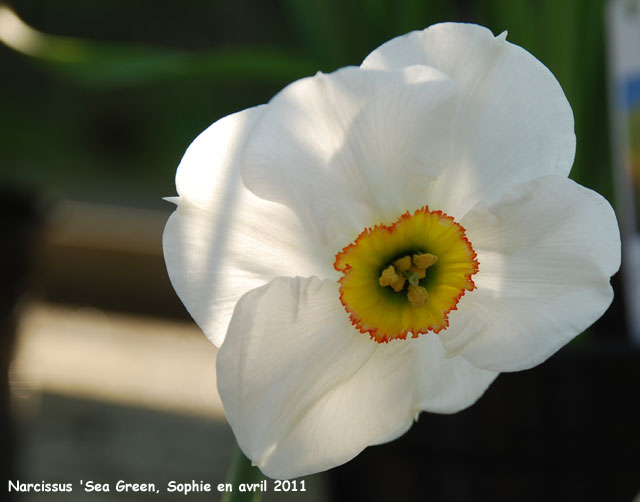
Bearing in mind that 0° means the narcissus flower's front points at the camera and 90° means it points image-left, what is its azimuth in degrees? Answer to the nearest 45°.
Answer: approximately 0°
